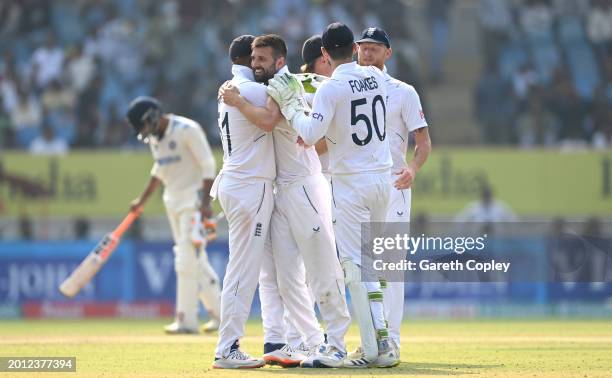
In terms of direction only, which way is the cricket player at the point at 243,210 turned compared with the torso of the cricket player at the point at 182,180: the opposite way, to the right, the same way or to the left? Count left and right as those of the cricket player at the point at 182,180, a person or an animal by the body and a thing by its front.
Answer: the opposite way

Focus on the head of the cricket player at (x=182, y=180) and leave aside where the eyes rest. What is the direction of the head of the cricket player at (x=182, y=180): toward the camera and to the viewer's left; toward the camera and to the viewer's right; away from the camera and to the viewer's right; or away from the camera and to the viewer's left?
toward the camera and to the viewer's left

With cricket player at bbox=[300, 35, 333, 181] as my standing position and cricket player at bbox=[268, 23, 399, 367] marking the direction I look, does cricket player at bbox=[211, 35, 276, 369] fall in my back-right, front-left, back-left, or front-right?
front-right

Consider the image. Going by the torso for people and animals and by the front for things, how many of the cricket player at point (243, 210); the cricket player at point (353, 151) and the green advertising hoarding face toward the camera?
1

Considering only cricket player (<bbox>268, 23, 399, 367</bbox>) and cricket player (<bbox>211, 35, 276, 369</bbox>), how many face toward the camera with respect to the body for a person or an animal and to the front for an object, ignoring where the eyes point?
0

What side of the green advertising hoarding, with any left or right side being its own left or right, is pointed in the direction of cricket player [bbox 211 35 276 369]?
front

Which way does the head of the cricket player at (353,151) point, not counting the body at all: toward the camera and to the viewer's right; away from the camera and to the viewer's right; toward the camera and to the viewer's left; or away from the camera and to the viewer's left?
away from the camera and to the viewer's left

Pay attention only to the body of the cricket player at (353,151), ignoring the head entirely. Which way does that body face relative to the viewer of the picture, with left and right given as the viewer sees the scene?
facing away from the viewer and to the left of the viewer

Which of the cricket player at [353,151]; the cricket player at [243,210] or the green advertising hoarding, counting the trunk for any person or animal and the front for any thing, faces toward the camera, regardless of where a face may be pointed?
the green advertising hoarding

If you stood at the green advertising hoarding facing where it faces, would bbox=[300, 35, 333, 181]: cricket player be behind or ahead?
ahead

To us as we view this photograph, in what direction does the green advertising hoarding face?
facing the viewer

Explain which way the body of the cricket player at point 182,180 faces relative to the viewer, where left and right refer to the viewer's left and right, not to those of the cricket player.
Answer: facing the viewer and to the left of the viewer

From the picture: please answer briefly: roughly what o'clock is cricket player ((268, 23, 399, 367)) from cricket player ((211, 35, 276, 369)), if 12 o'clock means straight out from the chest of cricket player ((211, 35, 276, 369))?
cricket player ((268, 23, 399, 367)) is roughly at 2 o'clock from cricket player ((211, 35, 276, 369)).

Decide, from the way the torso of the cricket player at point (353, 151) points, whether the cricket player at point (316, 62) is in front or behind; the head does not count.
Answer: in front

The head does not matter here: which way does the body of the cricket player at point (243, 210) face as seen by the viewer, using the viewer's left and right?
facing away from the viewer and to the right of the viewer
